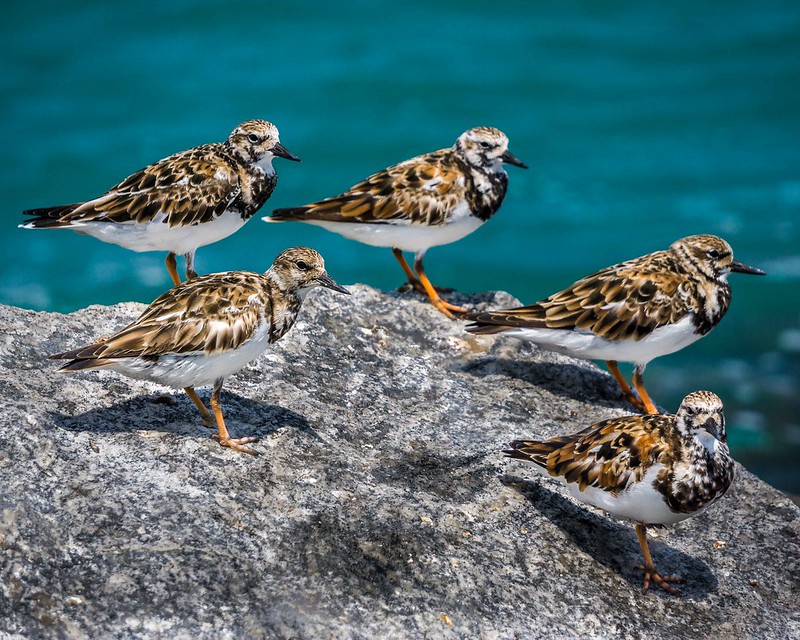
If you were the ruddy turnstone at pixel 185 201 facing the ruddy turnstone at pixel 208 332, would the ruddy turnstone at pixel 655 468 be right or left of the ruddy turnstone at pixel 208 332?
left

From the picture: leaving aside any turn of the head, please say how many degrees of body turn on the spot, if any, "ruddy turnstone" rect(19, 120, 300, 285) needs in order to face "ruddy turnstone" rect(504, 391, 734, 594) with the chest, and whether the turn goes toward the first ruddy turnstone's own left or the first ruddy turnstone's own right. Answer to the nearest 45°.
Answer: approximately 45° to the first ruddy turnstone's own right

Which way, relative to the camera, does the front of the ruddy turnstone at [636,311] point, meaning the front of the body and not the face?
to the viewer's right

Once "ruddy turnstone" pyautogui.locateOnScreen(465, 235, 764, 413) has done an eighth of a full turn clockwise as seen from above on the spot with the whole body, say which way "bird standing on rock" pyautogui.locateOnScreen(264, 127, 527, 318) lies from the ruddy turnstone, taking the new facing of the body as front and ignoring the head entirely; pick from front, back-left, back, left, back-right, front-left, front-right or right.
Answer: back

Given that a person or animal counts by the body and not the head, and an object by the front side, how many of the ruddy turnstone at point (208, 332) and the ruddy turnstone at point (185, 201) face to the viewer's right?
2

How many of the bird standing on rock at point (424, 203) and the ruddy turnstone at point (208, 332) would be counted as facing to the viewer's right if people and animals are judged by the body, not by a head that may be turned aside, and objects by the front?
2

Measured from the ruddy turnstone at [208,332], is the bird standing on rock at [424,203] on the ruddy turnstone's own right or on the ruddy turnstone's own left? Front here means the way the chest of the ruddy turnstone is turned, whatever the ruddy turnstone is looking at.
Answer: on the ruddy turnstone's own left

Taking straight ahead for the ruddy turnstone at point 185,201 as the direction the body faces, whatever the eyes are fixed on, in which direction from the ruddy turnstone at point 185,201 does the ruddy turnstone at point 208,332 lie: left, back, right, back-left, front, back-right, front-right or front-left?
right

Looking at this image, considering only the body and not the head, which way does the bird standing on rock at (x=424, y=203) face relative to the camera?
to the viewer's right

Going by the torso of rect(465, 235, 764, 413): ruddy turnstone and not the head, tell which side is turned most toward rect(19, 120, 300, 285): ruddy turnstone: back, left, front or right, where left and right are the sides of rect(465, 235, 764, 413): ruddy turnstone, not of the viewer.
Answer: back

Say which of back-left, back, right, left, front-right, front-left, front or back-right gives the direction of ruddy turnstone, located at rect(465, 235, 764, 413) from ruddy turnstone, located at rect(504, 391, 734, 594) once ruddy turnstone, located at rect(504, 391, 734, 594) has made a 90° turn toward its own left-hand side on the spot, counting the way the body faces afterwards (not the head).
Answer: front-left

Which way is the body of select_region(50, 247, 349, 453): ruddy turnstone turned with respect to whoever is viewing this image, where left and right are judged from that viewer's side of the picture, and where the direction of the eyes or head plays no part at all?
facing to the right of the viewer

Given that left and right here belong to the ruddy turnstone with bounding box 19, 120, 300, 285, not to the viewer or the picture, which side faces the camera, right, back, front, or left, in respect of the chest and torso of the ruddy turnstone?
right
